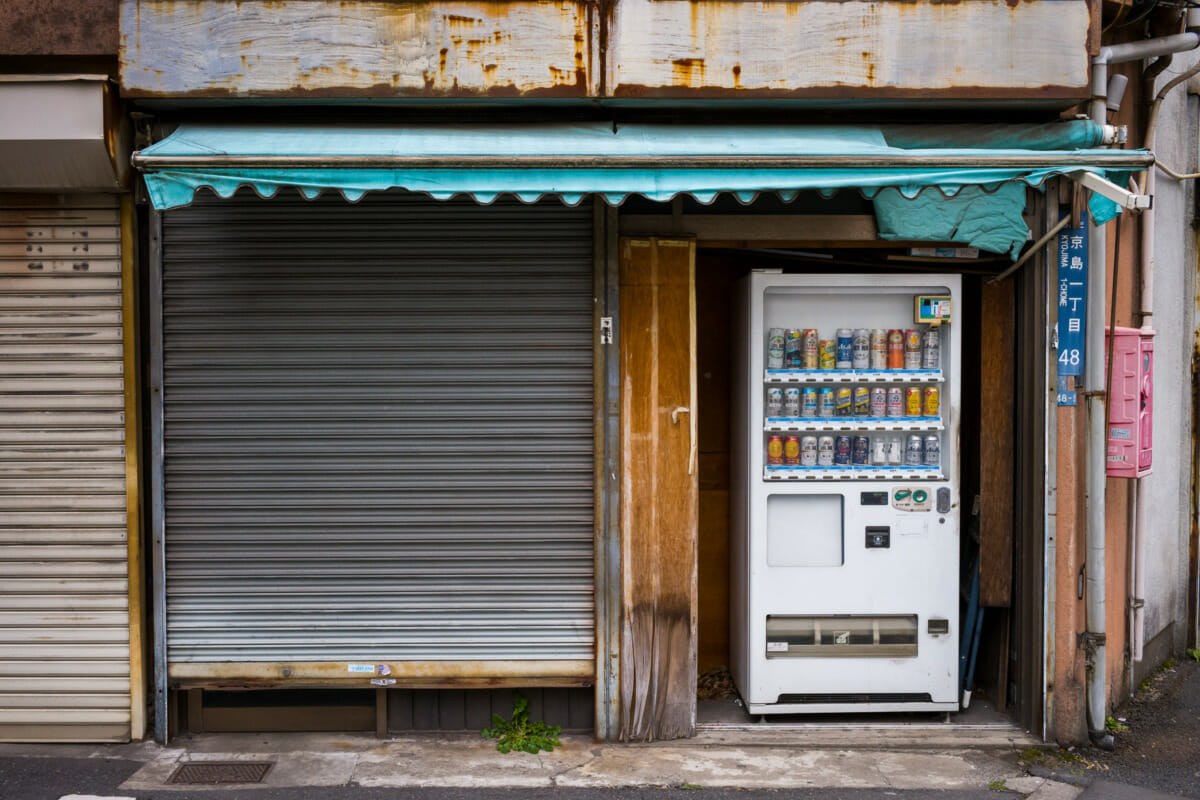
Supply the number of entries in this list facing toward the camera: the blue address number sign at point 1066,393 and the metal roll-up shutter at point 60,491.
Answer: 2

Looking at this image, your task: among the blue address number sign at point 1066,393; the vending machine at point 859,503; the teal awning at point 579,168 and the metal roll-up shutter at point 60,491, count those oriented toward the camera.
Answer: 4

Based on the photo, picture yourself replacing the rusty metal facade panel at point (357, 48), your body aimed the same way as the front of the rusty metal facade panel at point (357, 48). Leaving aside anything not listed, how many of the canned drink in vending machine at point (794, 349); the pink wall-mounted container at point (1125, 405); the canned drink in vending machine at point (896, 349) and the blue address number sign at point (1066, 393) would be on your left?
4

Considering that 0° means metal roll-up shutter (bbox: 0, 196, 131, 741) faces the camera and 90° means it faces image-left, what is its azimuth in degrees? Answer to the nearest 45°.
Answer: approximately 0°

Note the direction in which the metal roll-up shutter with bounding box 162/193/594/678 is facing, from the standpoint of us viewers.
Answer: facing the viewer

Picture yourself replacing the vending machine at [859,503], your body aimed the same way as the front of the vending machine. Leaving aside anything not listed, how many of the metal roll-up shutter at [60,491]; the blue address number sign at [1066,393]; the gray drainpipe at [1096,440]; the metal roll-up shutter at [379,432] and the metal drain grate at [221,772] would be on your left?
2

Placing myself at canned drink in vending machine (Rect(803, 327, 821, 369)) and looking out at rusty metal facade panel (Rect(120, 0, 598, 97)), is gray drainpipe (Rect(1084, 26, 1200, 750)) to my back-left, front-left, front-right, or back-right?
back-left

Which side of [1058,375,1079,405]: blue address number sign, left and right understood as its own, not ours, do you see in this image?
front

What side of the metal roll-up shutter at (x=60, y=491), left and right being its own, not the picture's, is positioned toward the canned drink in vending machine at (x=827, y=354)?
left

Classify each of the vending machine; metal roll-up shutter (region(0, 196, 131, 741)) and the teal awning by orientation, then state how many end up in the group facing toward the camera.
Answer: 3

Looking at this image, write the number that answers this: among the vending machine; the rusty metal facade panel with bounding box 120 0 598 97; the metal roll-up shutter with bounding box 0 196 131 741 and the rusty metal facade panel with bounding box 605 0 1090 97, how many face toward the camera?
4

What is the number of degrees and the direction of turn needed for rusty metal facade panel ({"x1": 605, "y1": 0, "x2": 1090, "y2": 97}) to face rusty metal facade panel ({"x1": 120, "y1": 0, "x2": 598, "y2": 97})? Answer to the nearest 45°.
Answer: approximately 90° to its right
